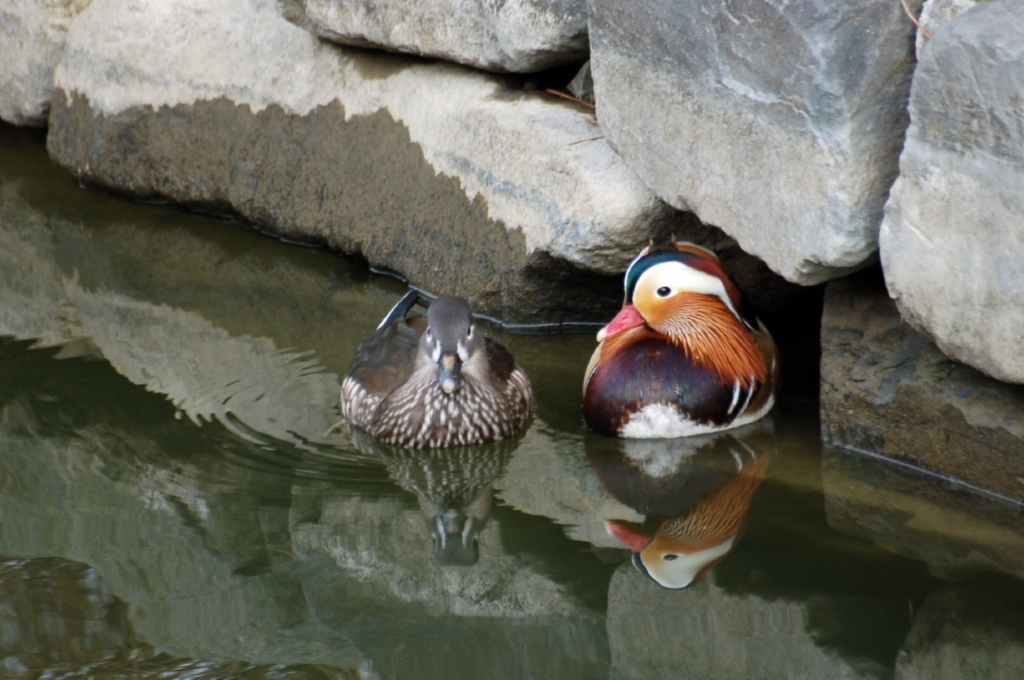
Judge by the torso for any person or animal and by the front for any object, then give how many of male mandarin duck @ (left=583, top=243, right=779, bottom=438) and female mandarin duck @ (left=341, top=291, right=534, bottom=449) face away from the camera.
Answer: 0

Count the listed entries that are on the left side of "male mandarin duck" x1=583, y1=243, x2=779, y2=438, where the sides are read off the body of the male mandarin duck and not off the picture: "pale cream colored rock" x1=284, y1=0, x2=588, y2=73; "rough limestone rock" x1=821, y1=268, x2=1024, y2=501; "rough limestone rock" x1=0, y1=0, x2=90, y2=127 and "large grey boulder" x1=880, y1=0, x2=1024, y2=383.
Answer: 2

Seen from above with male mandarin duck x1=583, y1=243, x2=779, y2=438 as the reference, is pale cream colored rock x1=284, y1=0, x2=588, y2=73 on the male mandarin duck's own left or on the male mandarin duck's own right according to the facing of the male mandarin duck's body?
on the male mandarin duck's own right

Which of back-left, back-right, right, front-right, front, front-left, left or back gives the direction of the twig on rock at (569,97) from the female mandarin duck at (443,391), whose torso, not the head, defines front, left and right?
back-left

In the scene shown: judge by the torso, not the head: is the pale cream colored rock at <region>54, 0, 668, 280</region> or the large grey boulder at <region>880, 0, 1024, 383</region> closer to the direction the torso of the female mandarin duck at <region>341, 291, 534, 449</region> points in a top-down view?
the large grey boulder

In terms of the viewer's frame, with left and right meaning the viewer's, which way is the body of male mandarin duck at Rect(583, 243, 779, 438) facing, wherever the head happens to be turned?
facing the viewer and to the left of the viewer

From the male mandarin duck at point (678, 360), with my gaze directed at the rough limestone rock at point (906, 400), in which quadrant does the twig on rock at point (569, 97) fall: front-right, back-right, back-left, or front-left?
back-left

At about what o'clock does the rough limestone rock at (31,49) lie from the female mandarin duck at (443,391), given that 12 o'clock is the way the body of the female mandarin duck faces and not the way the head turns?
The rough limestone rock is roughly at 5 o'clock from the female mandarin duck.

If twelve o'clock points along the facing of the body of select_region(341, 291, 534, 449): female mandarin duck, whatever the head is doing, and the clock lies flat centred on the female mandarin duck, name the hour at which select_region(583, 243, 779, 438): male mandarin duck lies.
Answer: The male mandarin duck is roughly at 9 o'clock from the female mandarin duck.

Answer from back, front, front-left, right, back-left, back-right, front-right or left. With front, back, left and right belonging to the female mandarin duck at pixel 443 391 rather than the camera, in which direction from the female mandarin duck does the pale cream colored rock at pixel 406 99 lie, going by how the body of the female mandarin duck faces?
back

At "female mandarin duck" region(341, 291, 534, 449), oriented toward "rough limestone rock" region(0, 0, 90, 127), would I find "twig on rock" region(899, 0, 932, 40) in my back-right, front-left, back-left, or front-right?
back-right

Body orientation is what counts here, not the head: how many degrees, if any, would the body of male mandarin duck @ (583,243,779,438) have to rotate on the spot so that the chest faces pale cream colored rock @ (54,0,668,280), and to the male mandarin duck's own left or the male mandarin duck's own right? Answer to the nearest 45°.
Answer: approximately 90° to the male mandarin duck's own right

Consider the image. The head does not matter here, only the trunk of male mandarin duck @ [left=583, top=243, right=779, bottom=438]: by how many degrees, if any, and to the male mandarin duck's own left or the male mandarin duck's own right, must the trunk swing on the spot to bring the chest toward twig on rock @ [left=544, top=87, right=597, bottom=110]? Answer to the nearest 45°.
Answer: approximately 135° to the male mandarin duck's own right
